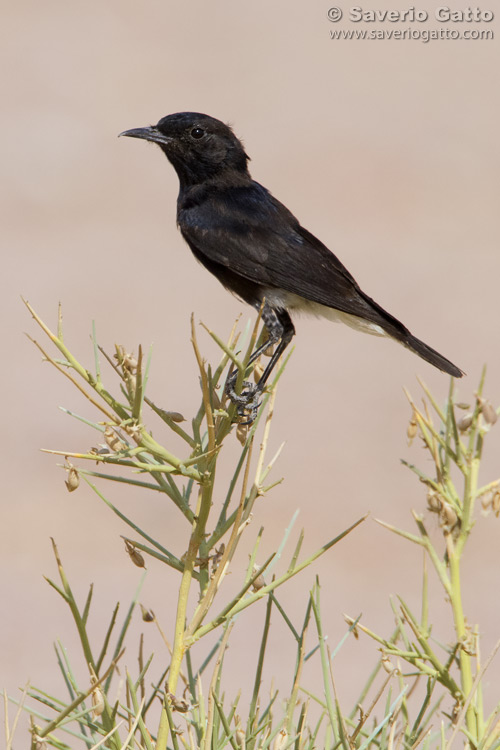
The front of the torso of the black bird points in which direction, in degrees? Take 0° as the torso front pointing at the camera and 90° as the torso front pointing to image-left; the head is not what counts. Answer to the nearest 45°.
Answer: approximately 90°
